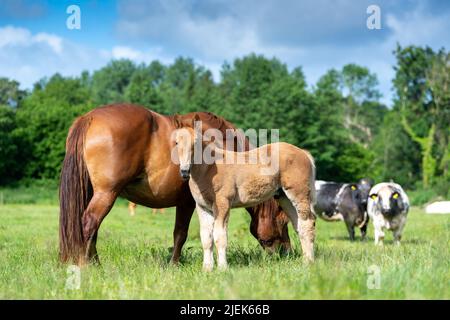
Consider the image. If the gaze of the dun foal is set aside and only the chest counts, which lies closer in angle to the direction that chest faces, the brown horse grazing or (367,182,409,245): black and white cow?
the brown horse grazing

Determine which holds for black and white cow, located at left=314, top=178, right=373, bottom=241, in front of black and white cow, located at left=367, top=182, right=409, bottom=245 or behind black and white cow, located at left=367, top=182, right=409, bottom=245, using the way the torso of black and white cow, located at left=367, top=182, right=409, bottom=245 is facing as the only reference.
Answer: behind

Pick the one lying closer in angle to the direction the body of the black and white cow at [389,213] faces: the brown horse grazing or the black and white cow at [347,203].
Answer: the brown horse grazing

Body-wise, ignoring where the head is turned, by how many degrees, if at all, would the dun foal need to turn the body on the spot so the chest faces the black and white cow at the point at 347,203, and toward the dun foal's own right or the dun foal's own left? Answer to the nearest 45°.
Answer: approximately 135° to the dun foal's own right

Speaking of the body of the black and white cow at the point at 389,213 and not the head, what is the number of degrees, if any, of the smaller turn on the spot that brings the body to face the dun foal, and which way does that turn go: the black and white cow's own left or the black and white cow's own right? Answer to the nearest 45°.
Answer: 0° — it already faces it

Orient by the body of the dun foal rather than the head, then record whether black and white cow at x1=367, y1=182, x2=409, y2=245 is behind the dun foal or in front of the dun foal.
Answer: behind

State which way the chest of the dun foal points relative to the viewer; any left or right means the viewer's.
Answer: facing the viewer and to the left of the viewer

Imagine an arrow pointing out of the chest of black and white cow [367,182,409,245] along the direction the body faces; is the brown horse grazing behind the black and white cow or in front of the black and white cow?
in front

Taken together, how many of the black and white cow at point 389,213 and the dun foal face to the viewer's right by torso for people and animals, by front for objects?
0

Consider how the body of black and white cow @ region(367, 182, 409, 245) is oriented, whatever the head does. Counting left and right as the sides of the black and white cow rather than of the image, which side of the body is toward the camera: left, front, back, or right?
front
